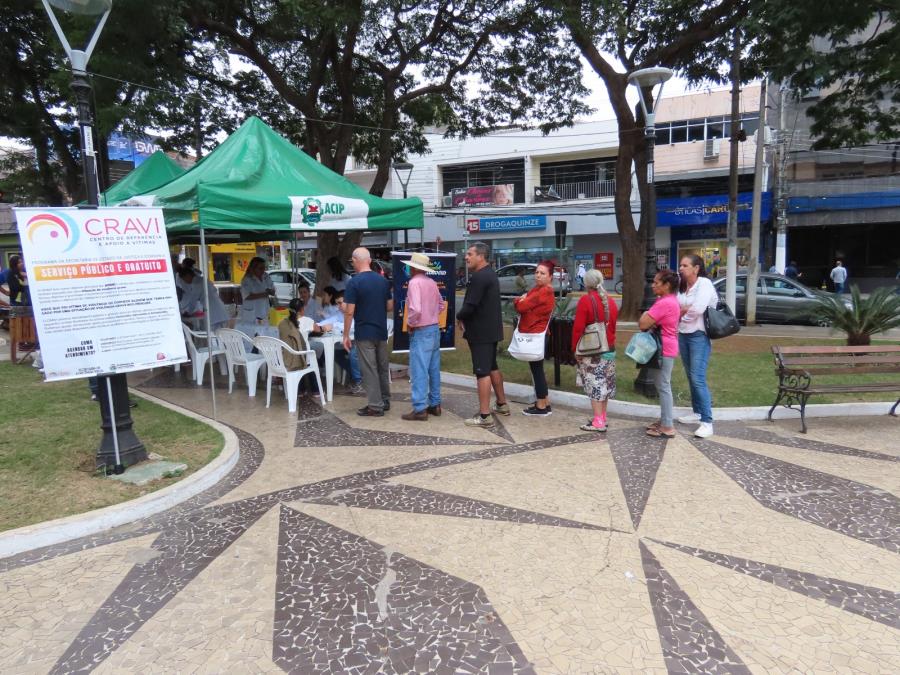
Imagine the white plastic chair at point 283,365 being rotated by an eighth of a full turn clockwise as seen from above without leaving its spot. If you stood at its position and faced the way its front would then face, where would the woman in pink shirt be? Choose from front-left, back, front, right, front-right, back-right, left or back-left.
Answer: front-right

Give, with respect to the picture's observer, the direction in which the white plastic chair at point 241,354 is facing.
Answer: facing away from the viewer and to the right of the viewer

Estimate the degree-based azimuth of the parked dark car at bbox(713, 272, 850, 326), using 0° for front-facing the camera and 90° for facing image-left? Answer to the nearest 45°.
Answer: approximately 270°

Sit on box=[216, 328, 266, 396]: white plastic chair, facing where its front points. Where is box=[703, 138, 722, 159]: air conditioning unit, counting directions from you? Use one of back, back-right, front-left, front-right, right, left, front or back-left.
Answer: front

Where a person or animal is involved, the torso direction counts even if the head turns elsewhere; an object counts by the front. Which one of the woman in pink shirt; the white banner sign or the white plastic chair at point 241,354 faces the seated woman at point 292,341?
the woman in pink shirt

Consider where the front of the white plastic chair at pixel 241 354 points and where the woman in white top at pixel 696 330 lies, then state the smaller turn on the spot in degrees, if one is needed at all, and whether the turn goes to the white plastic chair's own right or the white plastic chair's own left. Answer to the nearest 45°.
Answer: approximately 90° to the white plastic chair's own right

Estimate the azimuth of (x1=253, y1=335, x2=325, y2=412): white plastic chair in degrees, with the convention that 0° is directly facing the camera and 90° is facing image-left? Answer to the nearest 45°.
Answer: approximately 225°

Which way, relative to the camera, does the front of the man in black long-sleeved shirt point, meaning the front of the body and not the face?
to the viewer's left

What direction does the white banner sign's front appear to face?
toward the camera

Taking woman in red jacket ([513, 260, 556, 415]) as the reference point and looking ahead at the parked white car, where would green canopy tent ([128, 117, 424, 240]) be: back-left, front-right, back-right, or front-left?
front-left

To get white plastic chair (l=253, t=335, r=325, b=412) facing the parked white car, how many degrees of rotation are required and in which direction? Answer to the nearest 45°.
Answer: approximately 45° to its left

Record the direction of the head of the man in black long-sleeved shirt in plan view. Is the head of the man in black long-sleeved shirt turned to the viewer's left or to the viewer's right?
to the viewer's left

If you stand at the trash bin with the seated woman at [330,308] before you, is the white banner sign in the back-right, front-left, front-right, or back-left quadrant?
front-left

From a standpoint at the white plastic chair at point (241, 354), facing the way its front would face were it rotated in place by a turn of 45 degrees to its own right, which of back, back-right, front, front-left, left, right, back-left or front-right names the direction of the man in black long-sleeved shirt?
front-right

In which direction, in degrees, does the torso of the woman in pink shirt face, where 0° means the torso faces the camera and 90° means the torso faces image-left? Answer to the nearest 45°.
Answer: approximately 90°
